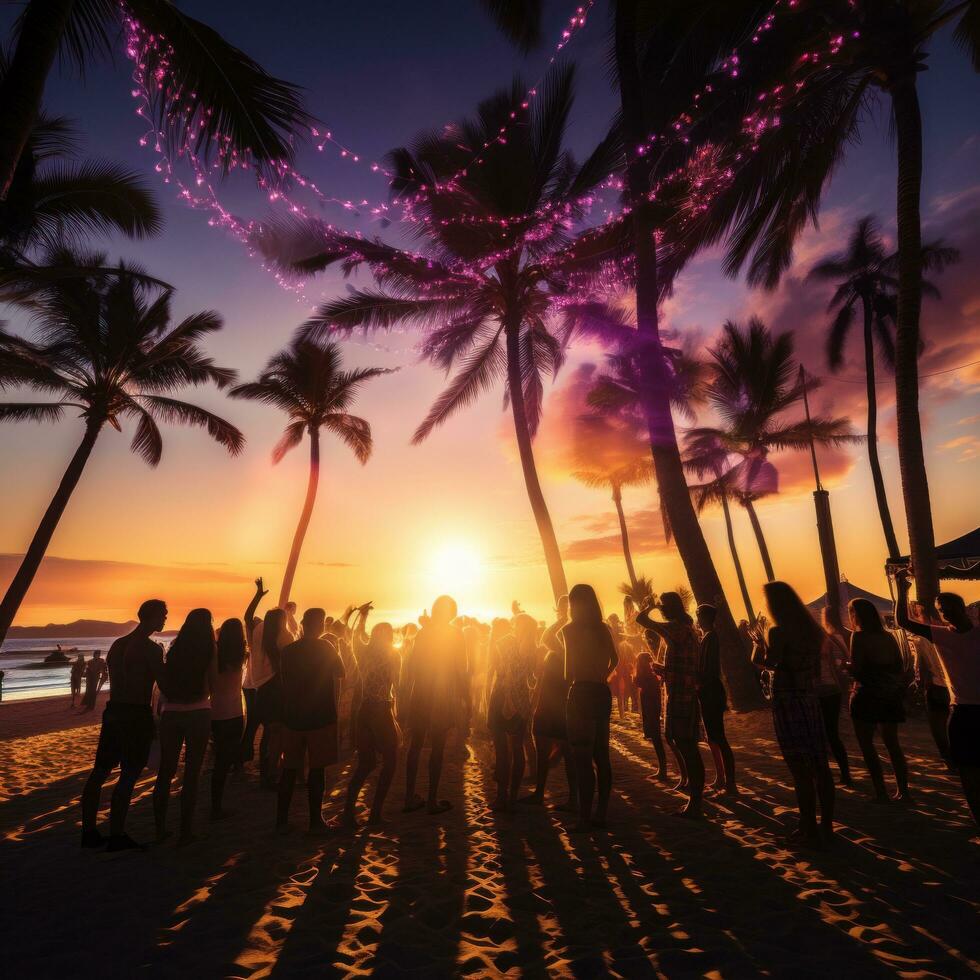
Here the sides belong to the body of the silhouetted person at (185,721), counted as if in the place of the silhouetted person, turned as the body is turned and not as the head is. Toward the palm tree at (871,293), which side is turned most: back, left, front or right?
right

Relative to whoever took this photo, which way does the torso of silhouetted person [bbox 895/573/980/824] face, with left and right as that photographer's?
facing away from the viewer and to the left of the viewer

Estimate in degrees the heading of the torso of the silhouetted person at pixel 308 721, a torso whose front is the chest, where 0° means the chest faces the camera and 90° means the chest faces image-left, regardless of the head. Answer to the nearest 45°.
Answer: approximately 180°

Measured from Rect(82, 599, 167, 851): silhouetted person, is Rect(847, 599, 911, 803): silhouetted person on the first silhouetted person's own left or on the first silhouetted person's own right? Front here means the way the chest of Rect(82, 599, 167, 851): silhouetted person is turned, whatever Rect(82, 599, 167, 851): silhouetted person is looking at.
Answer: on the first silhouetted person's own right

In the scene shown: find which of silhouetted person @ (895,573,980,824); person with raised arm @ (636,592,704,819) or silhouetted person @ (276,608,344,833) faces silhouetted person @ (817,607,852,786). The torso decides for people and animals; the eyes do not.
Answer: silhouetted person @ (895,573,980,824)

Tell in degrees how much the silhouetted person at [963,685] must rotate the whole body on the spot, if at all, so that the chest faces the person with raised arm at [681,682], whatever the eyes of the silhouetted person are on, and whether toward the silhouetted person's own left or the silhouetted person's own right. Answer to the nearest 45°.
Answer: approximately 45° to the silhouetted person's own left

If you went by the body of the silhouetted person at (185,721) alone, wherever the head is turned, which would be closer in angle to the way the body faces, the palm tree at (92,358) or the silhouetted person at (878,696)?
the palm tree

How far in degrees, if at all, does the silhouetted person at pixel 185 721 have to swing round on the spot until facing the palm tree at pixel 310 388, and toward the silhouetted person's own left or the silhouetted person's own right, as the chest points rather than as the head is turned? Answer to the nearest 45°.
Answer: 0° — they already face it

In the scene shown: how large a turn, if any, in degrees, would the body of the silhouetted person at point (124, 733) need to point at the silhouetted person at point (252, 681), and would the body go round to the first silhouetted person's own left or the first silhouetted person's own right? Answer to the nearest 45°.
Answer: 0° — they already face them

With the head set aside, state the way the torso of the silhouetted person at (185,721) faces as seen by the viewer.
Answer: away from the camera
